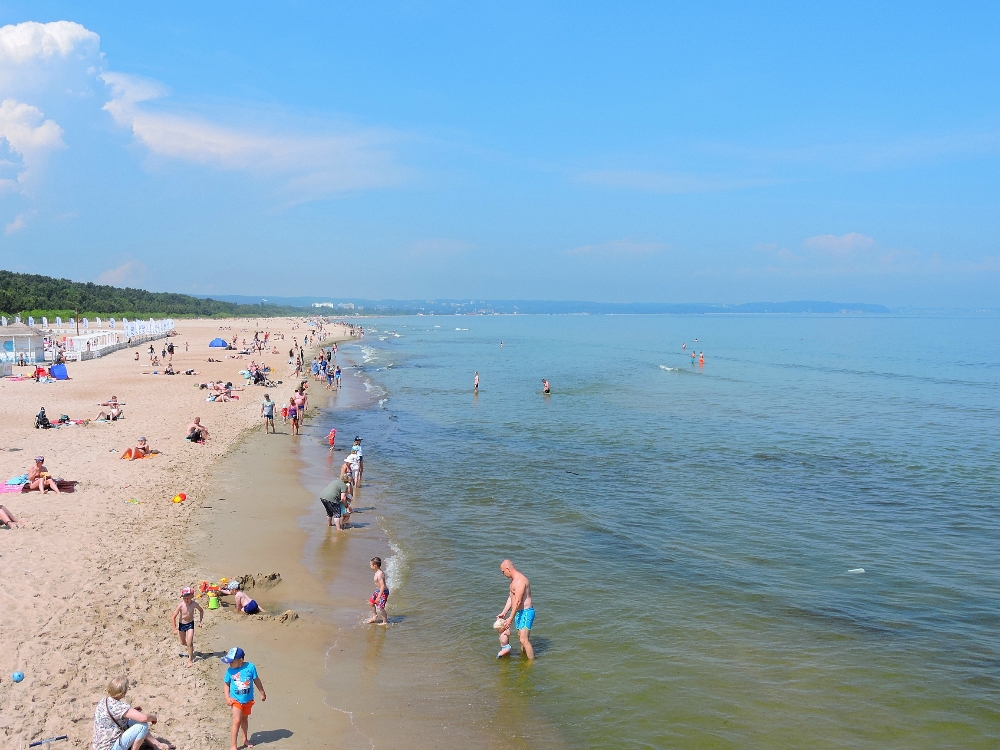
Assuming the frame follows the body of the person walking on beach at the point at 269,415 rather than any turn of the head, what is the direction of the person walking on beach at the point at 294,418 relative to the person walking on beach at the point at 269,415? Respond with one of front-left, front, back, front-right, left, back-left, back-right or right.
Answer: left

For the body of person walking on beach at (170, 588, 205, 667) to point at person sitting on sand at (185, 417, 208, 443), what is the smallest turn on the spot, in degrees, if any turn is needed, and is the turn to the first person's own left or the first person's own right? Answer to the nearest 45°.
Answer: approximately 180°

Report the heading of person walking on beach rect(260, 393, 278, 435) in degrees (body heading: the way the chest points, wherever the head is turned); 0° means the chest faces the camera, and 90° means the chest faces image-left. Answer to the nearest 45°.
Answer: approximately 0°

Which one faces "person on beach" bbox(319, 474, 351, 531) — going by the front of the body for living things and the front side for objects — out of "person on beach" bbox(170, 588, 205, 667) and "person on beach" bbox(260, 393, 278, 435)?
"person on beach" bbox(260, 393, 278, 435)

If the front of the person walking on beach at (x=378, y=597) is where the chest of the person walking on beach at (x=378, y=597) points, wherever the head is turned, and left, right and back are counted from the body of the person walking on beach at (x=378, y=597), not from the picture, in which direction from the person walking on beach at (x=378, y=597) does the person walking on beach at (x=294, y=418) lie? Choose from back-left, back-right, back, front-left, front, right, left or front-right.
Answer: right

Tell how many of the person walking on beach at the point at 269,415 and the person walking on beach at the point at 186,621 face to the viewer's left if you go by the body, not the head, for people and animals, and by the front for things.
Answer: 0

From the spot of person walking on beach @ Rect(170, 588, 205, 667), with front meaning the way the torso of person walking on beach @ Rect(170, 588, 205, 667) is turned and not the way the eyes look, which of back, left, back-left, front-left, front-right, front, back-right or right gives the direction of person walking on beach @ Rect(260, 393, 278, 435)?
back
